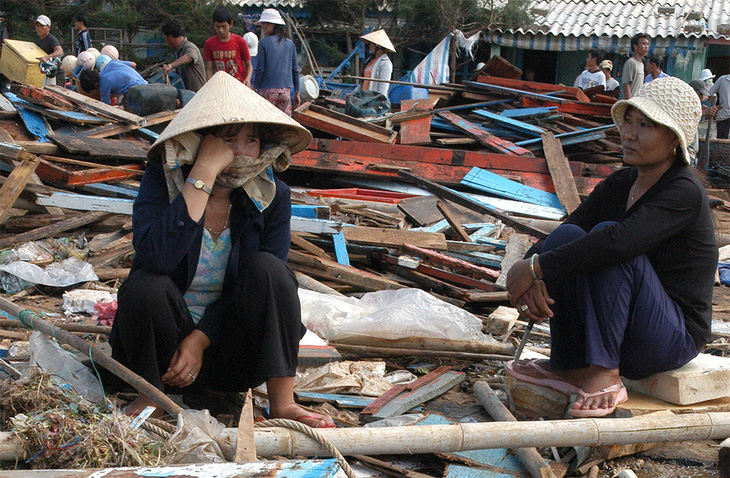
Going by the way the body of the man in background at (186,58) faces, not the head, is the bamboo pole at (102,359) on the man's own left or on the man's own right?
on the man's own left

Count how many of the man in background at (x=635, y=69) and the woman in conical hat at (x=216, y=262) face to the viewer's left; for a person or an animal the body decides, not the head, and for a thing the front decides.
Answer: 0

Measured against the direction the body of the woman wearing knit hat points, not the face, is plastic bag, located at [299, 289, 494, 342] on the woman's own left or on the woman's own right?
on the woman's own right

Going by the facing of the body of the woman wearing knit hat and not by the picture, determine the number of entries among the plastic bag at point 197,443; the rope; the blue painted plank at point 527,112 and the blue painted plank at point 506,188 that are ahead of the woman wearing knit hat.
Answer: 2

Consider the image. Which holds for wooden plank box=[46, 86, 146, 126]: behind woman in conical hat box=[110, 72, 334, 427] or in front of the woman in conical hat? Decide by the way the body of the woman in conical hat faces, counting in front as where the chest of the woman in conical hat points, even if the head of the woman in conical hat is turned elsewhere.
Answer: behind

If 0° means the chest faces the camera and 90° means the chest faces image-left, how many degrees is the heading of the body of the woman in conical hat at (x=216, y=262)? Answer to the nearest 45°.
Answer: approximately 0°

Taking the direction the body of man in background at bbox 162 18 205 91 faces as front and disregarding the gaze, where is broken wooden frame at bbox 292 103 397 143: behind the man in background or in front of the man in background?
behind

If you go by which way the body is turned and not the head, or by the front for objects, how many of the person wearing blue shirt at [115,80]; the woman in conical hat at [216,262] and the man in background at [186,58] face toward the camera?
1

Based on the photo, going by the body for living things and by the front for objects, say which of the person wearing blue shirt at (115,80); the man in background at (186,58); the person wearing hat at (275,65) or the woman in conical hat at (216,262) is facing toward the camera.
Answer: the woman in conical hat

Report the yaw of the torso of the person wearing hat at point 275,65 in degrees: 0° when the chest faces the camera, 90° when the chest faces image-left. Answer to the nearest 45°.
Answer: approximately 135°

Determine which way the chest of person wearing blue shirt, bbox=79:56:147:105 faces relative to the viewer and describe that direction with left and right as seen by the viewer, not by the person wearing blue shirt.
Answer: facing to the left of the viewer

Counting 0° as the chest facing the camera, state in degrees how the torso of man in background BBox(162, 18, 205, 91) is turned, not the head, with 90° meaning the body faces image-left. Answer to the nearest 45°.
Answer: approximately 90°

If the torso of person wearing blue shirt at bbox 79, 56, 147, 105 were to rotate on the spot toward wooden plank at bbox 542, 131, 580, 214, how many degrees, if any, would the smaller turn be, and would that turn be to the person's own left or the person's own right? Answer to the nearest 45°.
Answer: approximately 135° to the person's own left

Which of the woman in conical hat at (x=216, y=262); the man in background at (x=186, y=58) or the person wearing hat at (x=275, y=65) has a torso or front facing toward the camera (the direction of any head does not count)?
the woman in conical hat

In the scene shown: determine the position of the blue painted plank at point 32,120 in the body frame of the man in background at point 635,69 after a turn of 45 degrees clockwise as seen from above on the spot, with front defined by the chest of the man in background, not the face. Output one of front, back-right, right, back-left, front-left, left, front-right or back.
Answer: front-right

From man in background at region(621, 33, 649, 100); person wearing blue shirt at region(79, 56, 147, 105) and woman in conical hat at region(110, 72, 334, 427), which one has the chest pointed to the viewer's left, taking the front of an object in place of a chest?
the person wearing blue shirt
